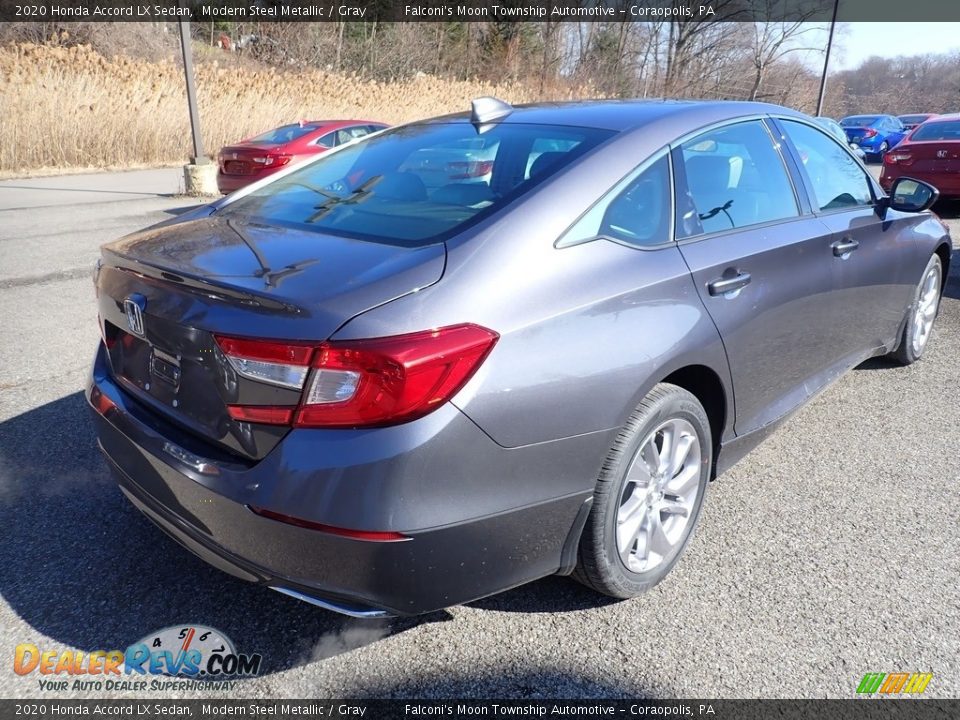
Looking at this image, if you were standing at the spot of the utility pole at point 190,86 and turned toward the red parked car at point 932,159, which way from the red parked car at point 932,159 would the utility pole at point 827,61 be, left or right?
left

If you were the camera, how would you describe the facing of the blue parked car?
facing away from the viewer and to the right of the viewer

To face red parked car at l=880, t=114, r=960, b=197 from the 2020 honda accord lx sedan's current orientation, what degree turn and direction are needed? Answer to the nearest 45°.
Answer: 0° — it already faces it

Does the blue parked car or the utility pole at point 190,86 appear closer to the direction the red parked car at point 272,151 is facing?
the blue parked car

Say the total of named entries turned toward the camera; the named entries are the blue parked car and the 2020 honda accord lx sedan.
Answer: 0

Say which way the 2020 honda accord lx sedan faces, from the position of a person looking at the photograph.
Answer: facing away from the viewer and to the right of the viewer

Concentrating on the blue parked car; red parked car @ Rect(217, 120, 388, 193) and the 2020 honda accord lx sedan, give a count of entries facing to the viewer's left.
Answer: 0

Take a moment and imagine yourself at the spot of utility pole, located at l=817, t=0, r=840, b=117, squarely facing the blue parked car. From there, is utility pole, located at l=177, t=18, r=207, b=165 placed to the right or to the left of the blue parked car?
right

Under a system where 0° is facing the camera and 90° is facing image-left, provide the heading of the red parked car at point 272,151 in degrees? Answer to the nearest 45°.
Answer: approximately 225°

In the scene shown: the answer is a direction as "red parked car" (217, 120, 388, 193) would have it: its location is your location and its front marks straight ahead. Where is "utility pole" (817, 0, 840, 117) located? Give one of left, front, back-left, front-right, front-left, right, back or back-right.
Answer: front

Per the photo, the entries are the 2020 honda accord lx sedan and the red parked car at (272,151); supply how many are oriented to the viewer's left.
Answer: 0

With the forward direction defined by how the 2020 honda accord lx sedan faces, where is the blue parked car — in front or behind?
in front

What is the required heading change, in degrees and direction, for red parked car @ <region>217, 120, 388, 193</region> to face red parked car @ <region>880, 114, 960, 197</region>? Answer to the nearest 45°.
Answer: approximately 45° to its right

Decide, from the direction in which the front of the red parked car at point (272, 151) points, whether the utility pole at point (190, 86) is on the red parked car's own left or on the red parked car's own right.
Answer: on the red parked car's own left

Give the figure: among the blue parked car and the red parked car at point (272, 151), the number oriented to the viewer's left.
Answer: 0
